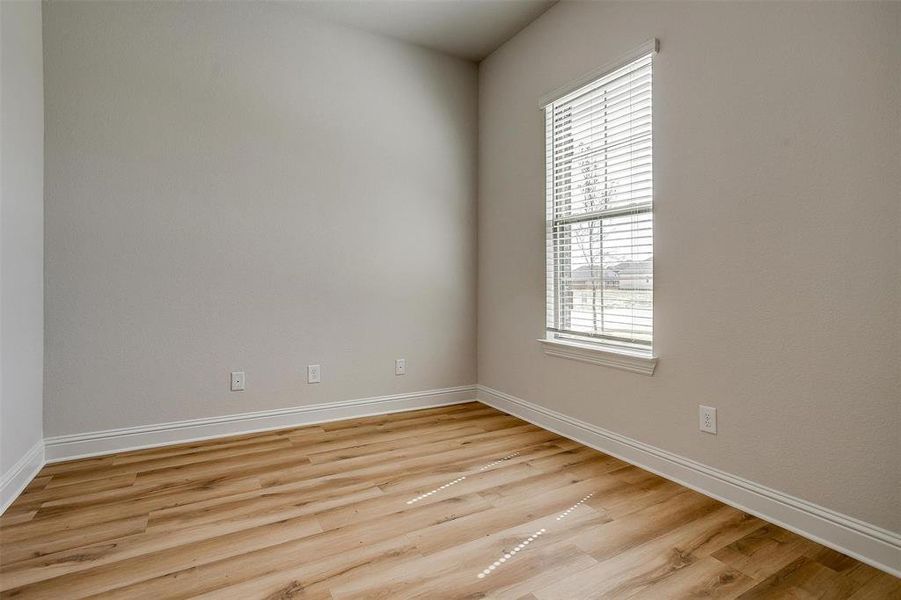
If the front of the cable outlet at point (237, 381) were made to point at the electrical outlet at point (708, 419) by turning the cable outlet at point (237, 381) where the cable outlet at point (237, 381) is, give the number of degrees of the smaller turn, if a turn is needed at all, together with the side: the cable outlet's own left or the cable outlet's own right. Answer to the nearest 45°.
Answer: approximately 45° to the cable outlet's own left

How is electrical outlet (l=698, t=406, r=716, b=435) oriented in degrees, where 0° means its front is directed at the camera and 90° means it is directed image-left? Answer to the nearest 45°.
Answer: approximately 45°

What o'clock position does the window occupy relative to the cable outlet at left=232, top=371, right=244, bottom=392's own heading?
The window is roughly at 10 o'clock from the cable outlet.

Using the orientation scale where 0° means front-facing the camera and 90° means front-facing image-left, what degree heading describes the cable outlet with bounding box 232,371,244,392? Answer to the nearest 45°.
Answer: approximately 0°

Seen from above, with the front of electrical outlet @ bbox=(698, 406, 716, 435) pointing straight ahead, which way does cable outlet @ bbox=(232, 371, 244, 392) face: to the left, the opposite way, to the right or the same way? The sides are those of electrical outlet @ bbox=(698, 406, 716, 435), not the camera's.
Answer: to the left

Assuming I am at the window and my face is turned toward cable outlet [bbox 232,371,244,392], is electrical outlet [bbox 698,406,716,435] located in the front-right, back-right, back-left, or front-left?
back-left
